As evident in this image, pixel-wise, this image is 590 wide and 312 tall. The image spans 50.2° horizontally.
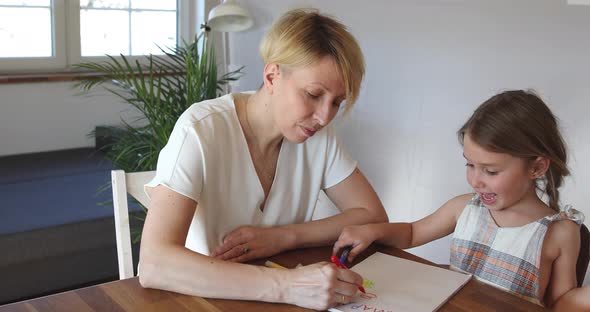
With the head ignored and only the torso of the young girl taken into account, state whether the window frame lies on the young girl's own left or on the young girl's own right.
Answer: on the young girl's own right

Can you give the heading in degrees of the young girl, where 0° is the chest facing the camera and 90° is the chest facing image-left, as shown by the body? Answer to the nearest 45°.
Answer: approximately 45°

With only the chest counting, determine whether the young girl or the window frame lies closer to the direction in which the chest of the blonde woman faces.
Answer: the young girl

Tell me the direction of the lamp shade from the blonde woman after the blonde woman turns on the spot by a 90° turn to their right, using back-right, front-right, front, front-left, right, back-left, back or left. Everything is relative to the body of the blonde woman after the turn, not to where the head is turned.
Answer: back-right

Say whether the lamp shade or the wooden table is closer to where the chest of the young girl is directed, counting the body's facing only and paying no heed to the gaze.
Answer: the wooden table

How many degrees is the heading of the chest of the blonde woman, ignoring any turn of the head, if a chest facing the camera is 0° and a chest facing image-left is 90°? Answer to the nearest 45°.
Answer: approximately 315°

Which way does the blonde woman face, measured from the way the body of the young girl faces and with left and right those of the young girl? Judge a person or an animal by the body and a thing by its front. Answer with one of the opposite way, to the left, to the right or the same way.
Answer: to the left

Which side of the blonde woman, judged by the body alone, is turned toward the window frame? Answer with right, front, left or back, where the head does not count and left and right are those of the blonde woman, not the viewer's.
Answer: back

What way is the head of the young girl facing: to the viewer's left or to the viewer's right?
to the viewer's left
